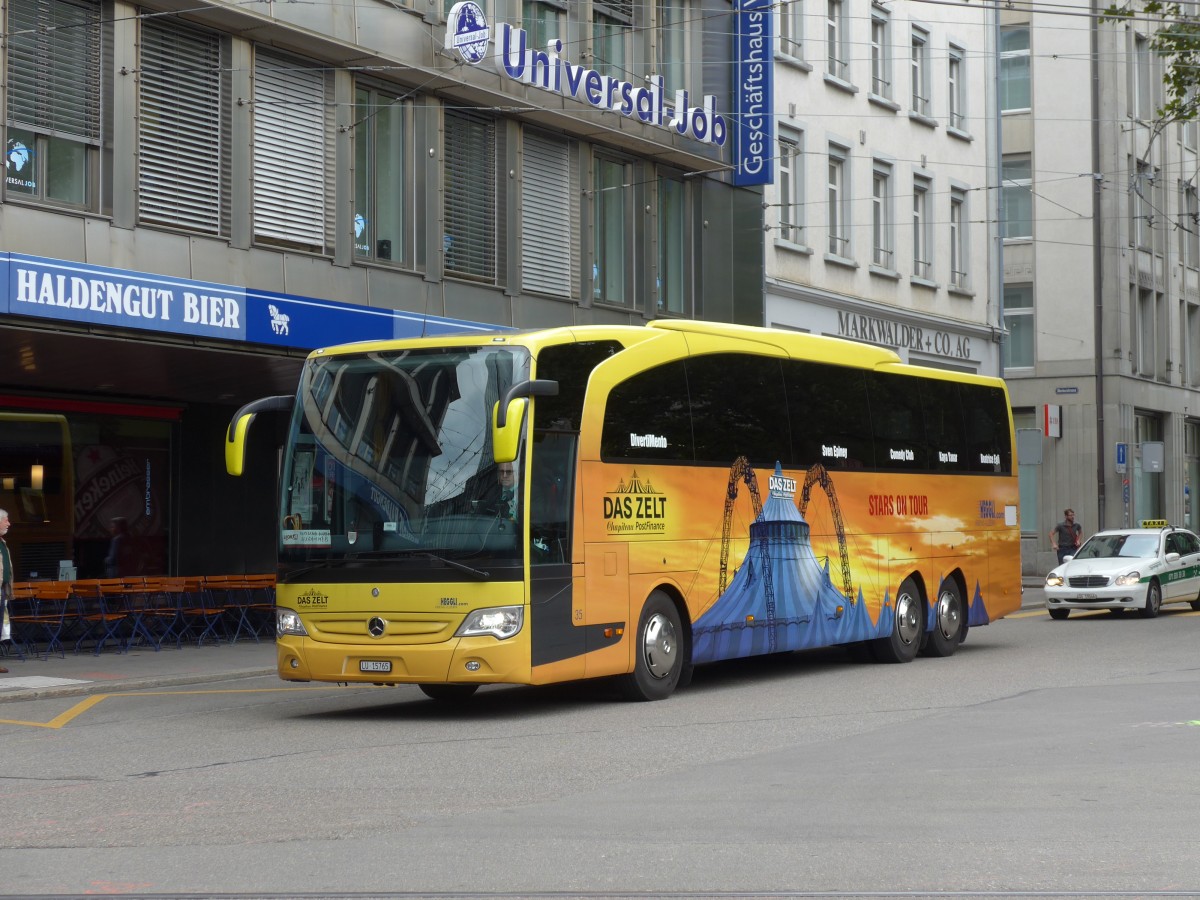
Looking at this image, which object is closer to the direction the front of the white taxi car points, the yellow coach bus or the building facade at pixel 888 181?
the yellow coach bus

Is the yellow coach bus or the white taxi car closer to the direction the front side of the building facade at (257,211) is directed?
the yellow coach bus

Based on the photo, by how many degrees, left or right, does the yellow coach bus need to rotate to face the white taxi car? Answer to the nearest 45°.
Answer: approximately 180°
